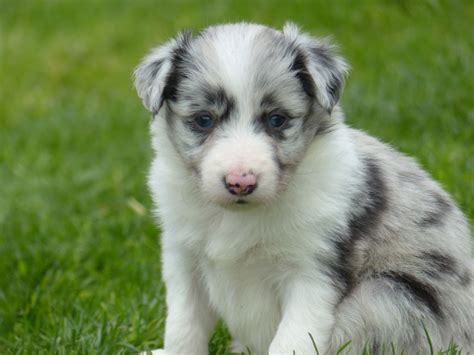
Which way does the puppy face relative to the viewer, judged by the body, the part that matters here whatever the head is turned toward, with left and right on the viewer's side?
facing the viewer and to the left of the viewer
